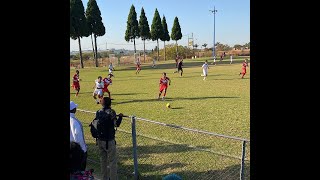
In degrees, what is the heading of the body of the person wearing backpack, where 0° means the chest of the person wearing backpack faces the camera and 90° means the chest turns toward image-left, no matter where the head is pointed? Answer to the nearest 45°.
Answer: approximately 225°
